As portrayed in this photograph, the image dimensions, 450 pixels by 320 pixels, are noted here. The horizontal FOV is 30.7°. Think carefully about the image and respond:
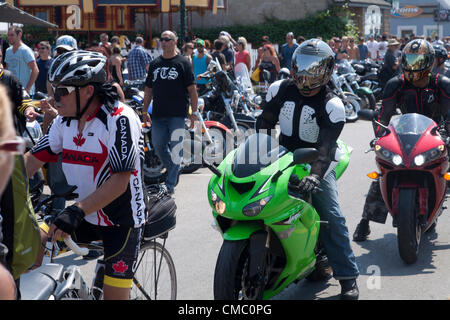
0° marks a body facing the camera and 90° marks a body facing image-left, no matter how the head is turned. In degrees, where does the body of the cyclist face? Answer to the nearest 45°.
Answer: approximately 45°

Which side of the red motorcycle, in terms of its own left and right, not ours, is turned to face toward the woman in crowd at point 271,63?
back

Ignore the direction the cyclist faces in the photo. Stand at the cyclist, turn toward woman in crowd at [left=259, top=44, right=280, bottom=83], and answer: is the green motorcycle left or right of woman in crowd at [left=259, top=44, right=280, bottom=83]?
right

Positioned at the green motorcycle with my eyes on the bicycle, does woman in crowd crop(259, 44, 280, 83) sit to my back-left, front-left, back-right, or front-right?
back-right

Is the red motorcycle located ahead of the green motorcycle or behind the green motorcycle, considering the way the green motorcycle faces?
behind

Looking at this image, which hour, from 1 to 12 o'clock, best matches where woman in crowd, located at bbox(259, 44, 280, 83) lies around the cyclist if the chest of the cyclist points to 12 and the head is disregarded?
The woman in crowd is roughly at 5 o'clock from the cyclist.

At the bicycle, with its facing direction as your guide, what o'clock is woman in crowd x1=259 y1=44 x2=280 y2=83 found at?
The woman in crowd is roughly at 5 o'clock from the bicycle.
